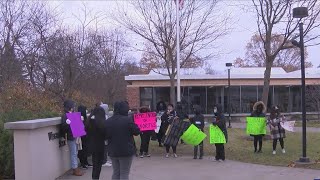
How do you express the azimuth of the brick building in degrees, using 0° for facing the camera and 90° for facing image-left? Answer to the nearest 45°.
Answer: approximately 0°

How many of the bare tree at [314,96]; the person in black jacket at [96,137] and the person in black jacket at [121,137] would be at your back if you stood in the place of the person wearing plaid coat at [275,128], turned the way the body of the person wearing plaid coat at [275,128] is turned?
1

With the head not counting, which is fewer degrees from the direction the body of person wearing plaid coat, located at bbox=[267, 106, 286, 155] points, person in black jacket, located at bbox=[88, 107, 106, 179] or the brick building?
the person in black jacket

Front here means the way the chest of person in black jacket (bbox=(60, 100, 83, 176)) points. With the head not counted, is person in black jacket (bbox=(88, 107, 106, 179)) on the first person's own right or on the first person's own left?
on the first person's own right

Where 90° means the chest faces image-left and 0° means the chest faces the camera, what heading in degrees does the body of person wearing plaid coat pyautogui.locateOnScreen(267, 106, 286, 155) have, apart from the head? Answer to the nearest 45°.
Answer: approximately 0°

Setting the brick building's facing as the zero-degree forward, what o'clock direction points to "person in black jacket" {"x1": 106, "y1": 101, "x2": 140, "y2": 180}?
The person in black jacket is roughly at 12 o'clock from the brick building.
